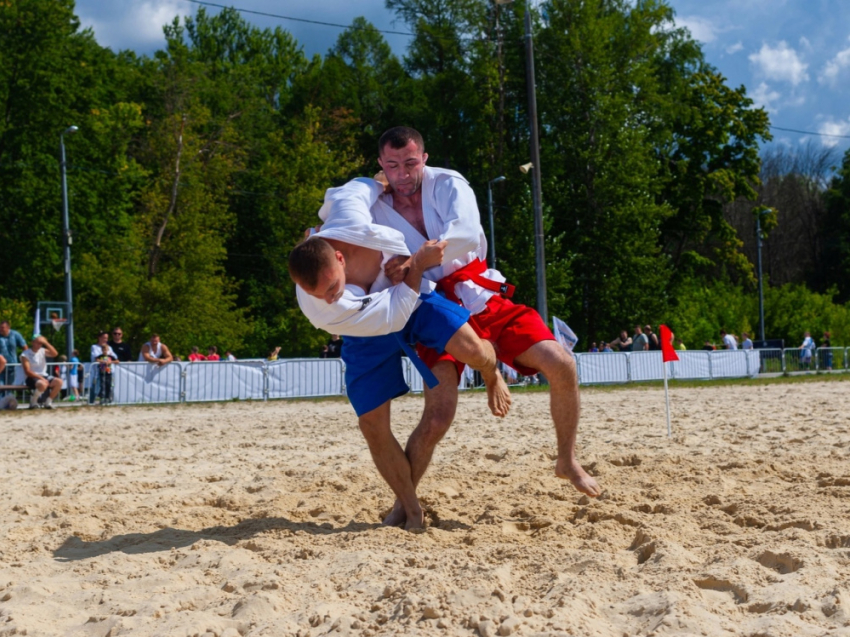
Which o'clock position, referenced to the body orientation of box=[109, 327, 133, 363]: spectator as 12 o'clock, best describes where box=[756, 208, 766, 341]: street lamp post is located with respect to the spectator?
The street lamp post is roughly at 8 o'clock from the spectator.

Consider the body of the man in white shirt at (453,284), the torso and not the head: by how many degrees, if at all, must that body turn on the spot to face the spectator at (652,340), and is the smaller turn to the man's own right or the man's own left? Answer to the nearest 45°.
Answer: approximately 180°

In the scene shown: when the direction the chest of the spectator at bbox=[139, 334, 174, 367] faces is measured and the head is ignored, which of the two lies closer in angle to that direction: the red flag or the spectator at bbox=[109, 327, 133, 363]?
the red flag

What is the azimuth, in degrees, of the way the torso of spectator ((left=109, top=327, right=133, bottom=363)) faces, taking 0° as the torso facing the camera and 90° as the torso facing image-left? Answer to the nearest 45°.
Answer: approximately 0°

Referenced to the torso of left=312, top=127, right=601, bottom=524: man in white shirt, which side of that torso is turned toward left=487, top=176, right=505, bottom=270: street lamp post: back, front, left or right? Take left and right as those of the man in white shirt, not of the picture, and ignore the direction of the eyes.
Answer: back

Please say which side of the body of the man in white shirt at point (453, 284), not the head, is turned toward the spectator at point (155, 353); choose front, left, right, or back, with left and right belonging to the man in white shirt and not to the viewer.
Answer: back

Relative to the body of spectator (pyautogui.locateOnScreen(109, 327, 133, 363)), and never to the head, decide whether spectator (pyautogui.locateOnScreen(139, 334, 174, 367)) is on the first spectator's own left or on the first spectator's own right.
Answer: on the first spectator's own left

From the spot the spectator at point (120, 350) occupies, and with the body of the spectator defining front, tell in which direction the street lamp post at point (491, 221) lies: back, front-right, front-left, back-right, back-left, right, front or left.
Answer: back-left

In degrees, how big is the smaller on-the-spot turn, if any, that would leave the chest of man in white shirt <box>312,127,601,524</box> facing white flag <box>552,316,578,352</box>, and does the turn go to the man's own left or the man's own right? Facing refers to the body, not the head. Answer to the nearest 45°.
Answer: approximately 180°
